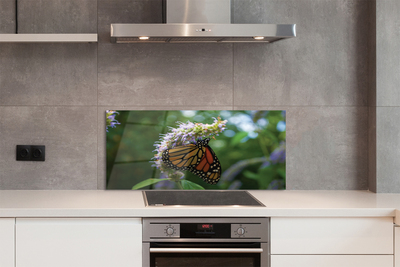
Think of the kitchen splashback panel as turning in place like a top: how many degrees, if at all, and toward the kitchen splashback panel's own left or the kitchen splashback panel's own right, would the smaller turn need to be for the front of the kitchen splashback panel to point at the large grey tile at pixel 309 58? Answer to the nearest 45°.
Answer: approximately 90° to the kitchen splashback panel's own left

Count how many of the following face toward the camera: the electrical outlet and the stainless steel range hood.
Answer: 2

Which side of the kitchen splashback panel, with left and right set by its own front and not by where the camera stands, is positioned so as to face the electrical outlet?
right
